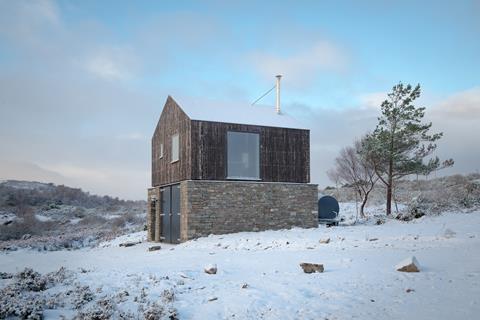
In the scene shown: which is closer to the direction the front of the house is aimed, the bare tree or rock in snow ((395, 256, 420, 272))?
the rock in snow

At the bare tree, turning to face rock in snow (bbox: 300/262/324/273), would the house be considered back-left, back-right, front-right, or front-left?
front-right

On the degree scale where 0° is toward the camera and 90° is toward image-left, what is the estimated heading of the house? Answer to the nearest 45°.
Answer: approximately 45°

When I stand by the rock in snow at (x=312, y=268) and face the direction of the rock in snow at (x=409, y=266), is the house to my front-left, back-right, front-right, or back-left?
back-left

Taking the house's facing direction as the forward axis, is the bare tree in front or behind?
behind

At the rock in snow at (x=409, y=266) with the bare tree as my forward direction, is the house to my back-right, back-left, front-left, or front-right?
front-left

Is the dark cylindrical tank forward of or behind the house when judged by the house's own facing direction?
behind

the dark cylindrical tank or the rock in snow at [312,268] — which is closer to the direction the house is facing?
the rock in snow
